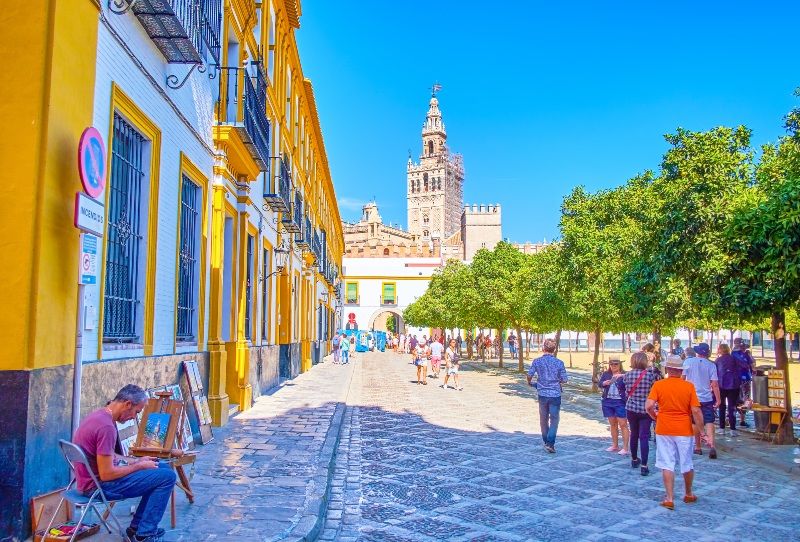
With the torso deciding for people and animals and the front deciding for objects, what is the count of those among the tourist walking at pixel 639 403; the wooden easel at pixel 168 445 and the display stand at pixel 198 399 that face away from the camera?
1

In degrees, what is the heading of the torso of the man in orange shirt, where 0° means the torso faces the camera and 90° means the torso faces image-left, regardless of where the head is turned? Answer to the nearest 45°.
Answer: approximately 180°

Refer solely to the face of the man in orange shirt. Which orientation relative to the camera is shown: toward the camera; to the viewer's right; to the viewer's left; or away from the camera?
away from the camera

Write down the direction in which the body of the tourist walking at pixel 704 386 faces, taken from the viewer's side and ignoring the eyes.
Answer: away from the camera

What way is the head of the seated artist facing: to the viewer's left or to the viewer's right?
to the viewer's right

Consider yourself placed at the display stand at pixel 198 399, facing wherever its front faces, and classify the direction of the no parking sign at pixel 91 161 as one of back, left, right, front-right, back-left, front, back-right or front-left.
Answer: front-right

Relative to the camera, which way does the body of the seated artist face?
to the viewer's right

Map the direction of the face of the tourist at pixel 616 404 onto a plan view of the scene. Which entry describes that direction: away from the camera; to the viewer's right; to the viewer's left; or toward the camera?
toward the camera

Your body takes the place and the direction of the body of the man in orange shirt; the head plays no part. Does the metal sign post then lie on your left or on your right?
on your left

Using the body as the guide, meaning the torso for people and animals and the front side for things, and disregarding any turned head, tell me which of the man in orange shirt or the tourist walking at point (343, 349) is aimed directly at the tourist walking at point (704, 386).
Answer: the man in orange shirt

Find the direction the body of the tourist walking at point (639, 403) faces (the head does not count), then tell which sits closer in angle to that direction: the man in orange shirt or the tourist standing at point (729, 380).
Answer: the tourist standing

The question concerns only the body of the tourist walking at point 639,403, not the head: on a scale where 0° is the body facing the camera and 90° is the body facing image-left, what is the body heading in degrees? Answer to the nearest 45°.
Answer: approximately 180°
